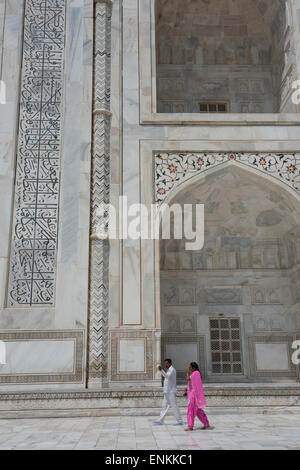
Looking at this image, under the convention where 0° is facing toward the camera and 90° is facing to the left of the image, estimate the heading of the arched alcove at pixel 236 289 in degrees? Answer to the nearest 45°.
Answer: approximately 0°
